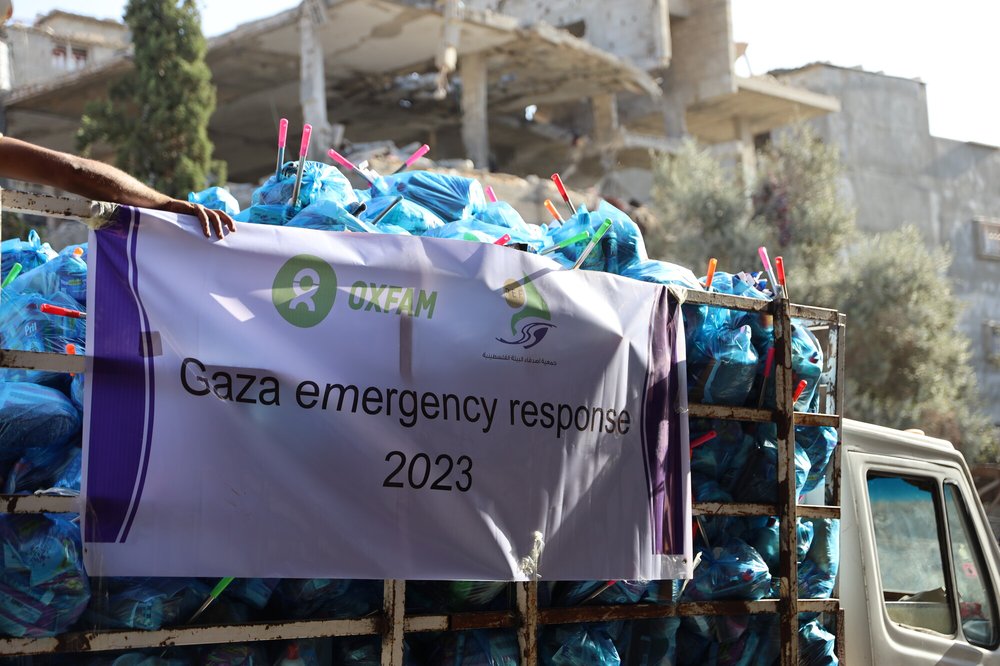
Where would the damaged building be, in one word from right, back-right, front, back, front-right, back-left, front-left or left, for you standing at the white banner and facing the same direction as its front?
back-left

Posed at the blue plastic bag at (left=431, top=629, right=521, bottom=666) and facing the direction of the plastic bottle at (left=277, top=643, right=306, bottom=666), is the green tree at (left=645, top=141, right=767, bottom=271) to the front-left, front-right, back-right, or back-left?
back-right

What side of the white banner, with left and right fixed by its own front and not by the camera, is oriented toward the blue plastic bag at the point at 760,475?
left

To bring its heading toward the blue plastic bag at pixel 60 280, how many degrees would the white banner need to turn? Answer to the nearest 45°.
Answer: approximately 135° to its right

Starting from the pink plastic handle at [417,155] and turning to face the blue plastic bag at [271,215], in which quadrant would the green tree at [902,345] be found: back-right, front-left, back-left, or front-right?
back-right

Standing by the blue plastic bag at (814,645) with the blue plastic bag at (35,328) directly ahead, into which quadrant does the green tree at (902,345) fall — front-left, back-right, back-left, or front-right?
back-right

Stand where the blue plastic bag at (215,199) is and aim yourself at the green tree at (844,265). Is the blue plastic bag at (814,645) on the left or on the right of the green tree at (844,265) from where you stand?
right

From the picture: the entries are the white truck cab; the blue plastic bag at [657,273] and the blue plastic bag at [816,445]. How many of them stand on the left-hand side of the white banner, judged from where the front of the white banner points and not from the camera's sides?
3

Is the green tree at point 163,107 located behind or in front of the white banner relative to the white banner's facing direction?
behind

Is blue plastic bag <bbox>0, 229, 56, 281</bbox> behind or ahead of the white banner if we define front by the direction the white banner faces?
behind

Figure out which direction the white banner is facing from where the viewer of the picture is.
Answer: facing the viewer and to the right of the viewer

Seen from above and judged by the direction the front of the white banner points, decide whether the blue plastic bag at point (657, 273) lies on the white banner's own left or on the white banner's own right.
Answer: on the white banner's own left

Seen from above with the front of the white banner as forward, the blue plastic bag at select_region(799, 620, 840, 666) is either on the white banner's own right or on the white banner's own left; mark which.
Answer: on the white banner's own left
